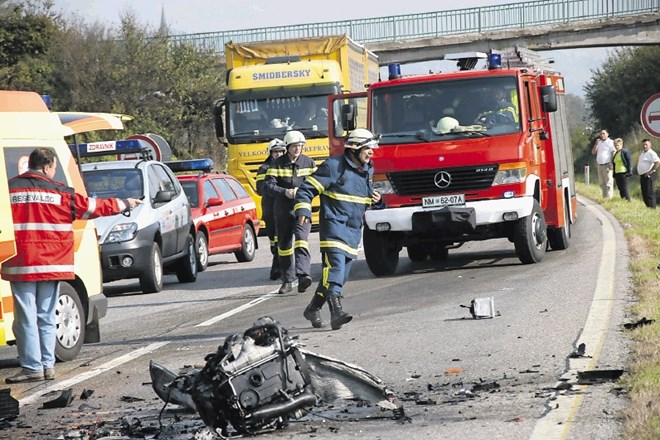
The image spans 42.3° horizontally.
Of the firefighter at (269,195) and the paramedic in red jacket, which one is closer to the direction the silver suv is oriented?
the paramedic in red jacket

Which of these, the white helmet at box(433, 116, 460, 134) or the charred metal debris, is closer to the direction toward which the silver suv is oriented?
the charred metal debris

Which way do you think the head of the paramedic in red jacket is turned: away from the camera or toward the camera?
away from the camera

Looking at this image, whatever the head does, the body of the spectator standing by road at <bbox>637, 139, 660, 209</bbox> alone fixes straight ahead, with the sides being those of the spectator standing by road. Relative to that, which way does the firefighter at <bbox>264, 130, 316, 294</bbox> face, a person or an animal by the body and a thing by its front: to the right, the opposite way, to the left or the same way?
to the left

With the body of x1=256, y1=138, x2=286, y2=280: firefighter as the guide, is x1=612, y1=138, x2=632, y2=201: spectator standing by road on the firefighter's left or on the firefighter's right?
on the firefighter's left
